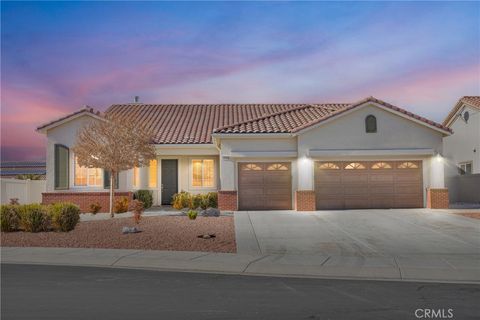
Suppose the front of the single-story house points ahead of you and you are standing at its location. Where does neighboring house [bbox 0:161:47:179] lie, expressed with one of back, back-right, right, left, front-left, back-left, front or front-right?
back-right

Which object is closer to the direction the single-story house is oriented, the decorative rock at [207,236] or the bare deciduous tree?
the decorative rock

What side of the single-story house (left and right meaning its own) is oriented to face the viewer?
front

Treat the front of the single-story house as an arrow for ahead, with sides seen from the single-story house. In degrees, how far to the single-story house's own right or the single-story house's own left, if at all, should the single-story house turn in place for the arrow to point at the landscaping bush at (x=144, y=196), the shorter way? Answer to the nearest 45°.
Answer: approximately 90° to the single-story house's own right

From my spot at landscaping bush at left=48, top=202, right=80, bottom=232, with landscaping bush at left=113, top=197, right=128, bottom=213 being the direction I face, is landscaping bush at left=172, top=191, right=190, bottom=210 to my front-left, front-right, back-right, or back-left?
front-right

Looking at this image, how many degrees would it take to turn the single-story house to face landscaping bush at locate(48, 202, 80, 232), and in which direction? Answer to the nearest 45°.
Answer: approximately 45° to its right

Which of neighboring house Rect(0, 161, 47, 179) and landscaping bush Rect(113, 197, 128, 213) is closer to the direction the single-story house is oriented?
the landscaping bush

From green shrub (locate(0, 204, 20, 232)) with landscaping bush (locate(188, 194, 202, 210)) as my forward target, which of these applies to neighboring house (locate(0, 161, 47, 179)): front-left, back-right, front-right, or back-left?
front-left
